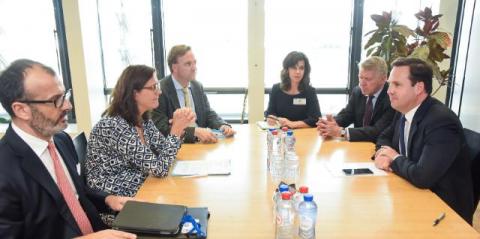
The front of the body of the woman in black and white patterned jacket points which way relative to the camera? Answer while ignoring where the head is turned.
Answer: to the viewer's right

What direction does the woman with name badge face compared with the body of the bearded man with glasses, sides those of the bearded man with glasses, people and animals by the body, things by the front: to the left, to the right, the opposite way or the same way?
to the right

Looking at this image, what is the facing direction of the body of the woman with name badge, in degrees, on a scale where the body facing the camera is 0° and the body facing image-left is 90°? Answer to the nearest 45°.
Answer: approximately 0°

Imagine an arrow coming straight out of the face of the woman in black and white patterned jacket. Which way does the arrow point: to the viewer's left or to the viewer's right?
to the viewer's right

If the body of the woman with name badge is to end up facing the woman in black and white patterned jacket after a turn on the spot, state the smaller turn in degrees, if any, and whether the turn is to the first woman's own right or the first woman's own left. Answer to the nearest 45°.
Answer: approximately 45° to the first woman's own right

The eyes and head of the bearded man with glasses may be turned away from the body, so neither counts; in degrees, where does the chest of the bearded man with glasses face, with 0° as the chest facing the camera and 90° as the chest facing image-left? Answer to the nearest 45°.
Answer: approximately 315°

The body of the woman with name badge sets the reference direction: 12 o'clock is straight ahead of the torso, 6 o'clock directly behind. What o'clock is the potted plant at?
The potted plant is roughly at 8 o'clock from the woman with name badge.

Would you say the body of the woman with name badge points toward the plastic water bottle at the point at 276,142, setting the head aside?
yes

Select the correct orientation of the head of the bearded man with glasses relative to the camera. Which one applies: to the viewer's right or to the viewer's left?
to the viewer's right

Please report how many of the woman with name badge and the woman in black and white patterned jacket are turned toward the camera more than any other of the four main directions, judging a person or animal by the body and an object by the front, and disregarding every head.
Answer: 1
